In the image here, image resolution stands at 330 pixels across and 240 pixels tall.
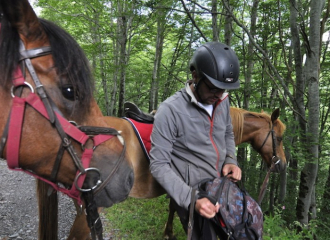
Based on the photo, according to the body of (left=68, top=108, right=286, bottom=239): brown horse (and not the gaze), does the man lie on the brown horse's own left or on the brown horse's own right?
on the brown horse's own right

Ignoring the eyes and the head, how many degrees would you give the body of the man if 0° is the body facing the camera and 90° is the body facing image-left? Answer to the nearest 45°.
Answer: approximately 315°

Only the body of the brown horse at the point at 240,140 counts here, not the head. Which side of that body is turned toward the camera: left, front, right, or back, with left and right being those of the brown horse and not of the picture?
right
